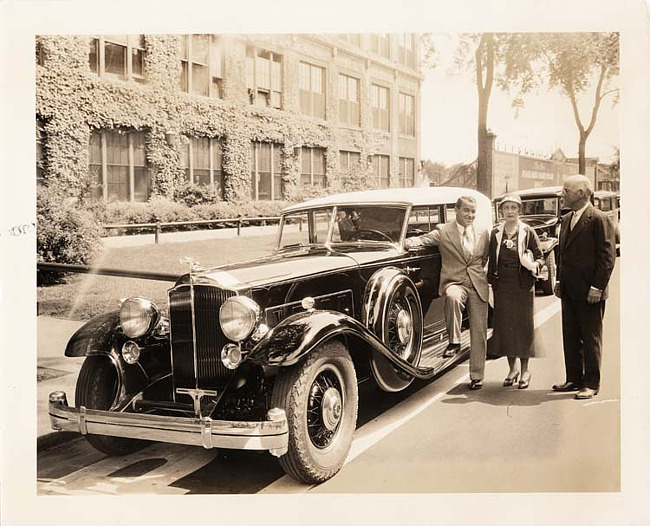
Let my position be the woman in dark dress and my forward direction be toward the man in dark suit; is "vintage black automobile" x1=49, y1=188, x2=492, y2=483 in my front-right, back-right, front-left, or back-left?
back-right

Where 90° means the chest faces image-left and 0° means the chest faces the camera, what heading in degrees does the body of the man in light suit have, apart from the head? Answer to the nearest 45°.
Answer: approximately 0°
